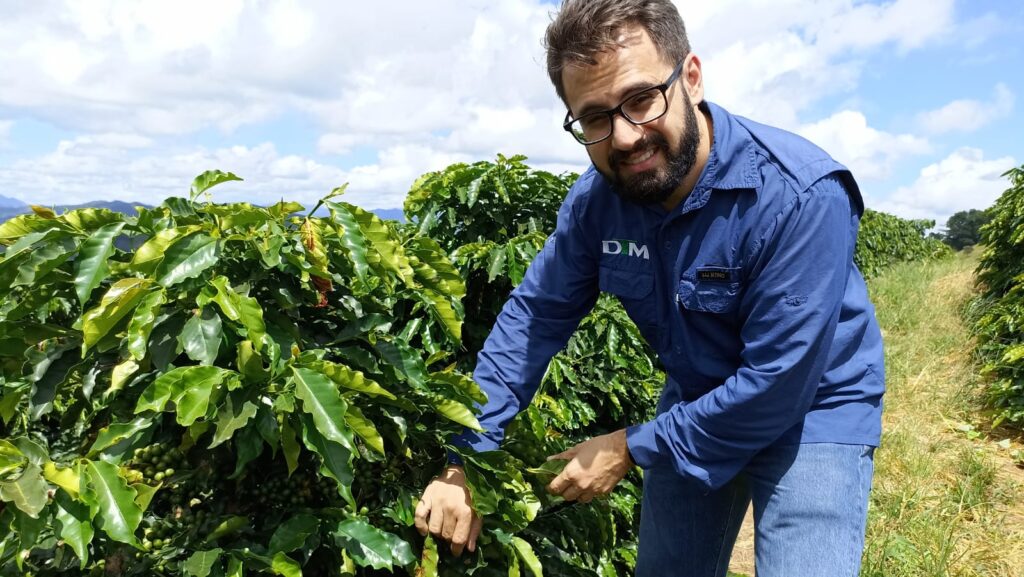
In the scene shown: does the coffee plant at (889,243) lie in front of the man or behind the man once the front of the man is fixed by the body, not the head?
behind

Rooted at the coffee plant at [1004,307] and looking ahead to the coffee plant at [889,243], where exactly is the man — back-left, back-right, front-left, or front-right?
back-left

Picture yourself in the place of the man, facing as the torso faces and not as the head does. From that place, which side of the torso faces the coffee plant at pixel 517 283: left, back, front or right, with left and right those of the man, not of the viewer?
right

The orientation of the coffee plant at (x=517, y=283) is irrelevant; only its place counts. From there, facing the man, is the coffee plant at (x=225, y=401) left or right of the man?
right

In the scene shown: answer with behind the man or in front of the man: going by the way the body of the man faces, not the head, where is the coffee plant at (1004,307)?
behind

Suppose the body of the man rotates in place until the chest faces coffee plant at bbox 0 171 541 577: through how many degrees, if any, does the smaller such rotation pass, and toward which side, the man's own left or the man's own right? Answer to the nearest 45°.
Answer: approximately 45° to the man's own right

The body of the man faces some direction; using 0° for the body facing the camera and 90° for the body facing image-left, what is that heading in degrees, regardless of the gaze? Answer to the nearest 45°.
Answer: approximately 45°
